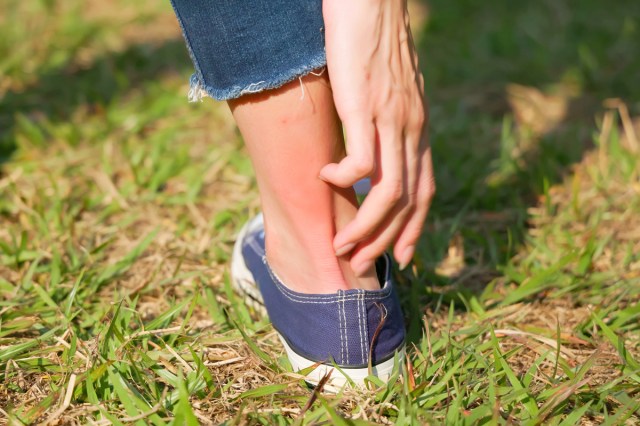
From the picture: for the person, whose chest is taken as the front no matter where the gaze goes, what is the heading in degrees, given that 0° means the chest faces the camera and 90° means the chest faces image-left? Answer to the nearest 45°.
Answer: approximately 135°
